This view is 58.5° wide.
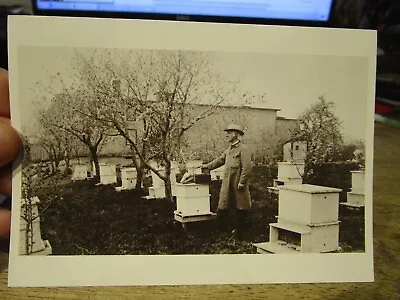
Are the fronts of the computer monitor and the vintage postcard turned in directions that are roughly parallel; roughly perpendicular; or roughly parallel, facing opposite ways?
roughly parallel

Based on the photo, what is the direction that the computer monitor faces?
toward the camera
